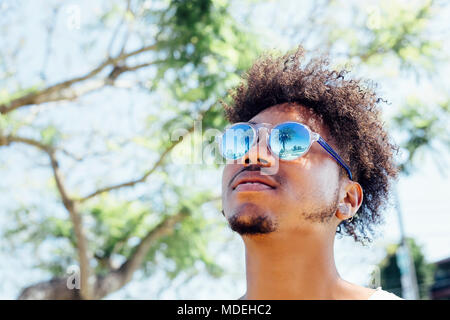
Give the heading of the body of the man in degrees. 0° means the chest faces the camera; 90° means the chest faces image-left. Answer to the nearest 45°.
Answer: approximately 45°

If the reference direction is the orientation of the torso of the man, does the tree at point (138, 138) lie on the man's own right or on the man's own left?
on the man's own right

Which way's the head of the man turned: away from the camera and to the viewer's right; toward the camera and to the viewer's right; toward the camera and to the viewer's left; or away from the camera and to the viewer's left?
toward the camera and to the viewer's left

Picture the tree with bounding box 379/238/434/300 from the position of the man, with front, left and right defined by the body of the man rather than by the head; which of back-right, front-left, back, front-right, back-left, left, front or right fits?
back-right
